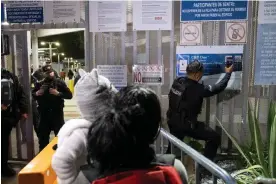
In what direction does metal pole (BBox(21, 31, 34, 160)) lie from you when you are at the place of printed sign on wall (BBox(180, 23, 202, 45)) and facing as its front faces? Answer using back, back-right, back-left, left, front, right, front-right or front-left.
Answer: right

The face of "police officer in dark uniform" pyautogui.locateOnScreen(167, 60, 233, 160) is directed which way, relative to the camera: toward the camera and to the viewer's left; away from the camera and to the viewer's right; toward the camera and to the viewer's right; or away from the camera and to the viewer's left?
away from the camera and to the viewer's right

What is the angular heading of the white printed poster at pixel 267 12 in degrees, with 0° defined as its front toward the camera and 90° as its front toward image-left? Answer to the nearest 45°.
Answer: approximately 0°

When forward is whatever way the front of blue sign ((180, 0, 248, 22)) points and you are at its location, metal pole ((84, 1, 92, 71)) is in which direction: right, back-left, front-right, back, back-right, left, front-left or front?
right

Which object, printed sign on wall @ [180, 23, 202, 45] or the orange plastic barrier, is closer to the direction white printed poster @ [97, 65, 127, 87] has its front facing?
the orange plastic barrier

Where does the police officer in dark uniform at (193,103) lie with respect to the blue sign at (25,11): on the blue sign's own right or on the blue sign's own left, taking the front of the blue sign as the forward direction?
on the blue sign's own left

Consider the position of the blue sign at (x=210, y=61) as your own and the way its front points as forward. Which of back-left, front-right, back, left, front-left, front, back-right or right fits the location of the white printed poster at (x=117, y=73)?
right

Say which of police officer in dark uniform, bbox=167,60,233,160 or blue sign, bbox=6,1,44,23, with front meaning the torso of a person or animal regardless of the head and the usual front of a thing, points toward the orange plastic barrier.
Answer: the blue sign

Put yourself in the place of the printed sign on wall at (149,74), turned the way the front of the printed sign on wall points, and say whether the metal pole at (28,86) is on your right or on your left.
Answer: on your right
